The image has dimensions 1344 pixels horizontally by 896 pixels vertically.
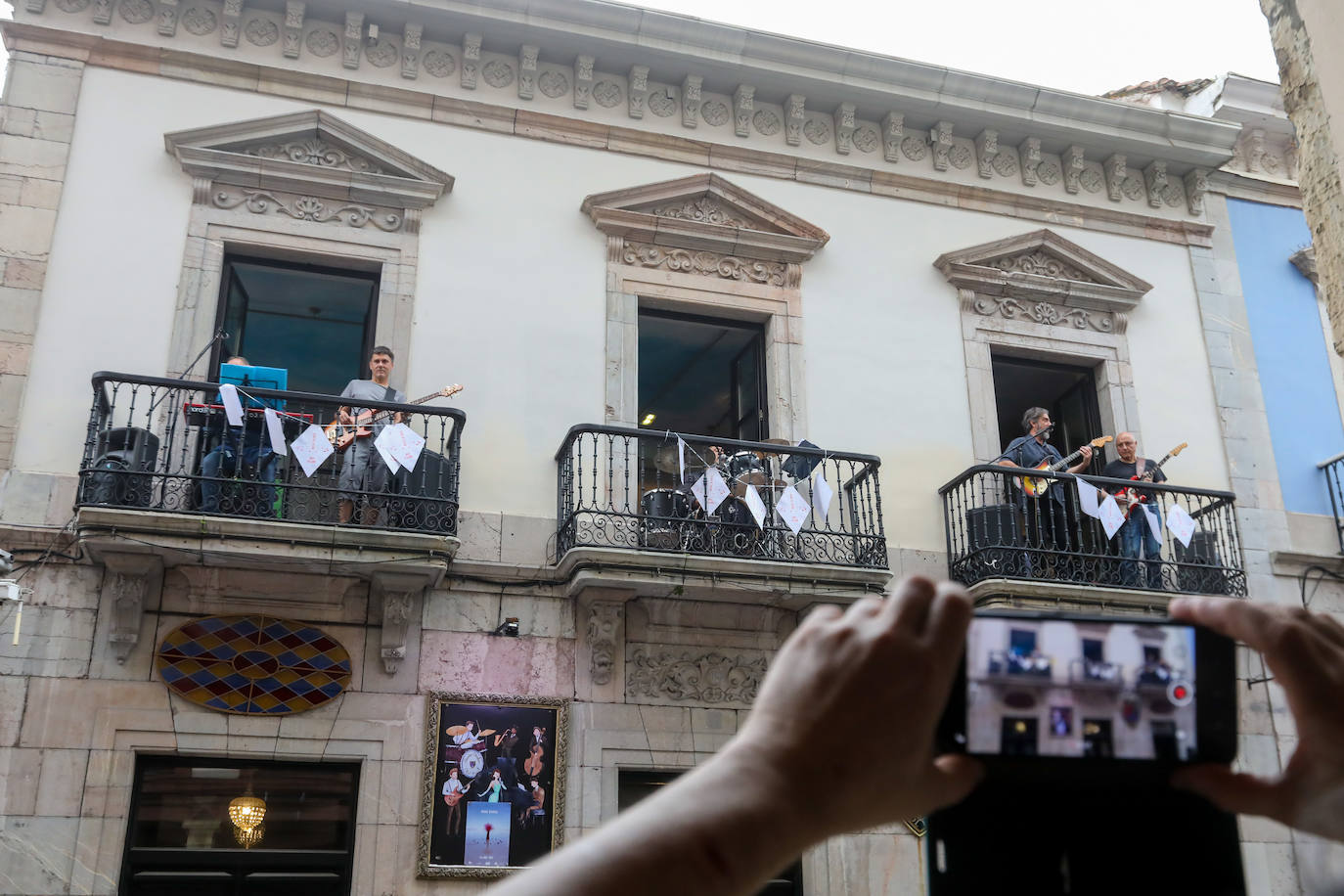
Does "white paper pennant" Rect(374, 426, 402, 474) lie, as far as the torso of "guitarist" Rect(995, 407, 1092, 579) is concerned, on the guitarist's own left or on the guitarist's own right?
on the guitarist's own right

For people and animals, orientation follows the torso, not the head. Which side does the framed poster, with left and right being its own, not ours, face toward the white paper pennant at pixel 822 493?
left

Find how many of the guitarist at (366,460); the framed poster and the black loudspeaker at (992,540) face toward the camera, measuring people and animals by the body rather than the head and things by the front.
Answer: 3

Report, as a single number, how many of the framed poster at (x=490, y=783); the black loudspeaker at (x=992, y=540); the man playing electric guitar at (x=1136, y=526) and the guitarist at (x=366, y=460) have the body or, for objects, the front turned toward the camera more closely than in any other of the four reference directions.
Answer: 4

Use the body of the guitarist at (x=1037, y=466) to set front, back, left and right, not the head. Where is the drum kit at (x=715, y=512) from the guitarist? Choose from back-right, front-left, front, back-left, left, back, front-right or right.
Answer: right

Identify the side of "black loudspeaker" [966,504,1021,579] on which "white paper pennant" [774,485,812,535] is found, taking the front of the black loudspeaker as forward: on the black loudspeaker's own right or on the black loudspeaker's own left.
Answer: on the black loudspeaker's own right

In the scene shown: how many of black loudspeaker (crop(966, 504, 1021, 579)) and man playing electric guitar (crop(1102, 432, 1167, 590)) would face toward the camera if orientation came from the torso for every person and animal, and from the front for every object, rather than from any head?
2

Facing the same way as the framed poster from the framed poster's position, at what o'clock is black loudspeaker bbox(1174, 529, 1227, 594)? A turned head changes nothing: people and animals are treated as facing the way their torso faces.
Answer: The black loudspeaker is roughly at 9 o'clock from the framed poster.

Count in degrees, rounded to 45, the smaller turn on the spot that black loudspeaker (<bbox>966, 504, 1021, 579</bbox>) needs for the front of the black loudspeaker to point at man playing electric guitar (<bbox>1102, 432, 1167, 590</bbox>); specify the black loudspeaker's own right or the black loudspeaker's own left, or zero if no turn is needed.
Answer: approximately 135° to the black loudspeaker's own left

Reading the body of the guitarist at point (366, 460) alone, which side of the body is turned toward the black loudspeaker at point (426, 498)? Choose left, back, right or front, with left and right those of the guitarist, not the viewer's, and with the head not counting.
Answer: left

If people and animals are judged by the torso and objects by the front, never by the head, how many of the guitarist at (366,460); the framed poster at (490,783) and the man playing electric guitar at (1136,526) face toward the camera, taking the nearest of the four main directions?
3

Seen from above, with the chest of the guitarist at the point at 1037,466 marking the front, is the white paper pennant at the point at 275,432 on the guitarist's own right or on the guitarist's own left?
on the guitarist's own right

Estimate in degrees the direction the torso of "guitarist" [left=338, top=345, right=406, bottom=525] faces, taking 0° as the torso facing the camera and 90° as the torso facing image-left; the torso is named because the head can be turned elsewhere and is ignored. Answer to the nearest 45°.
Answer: approximately 0°

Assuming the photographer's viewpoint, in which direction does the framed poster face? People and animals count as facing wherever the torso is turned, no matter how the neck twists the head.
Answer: facing the viewer
